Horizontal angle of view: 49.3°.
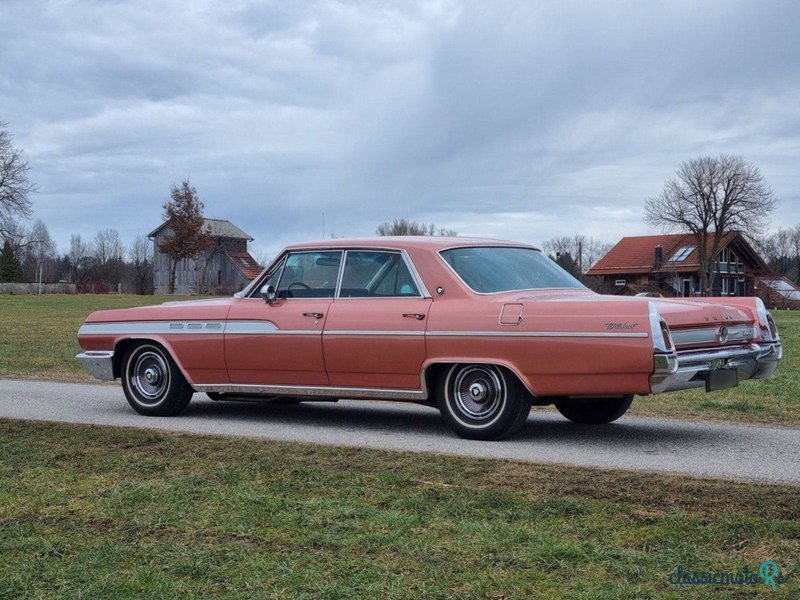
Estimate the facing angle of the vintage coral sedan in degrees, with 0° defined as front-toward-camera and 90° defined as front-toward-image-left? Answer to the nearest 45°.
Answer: approximately 135°
